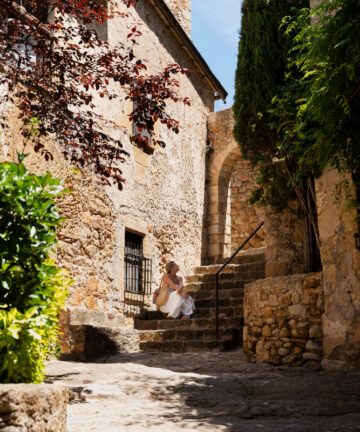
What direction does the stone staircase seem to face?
toward the camera

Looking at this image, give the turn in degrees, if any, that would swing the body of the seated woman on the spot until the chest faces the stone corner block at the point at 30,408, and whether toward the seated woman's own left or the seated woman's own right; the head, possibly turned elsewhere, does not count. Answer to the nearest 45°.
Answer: approximately 45° to the seated woman's own right

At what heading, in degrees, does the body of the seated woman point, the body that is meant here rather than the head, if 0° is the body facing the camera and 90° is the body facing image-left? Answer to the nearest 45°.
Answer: approximately 315°

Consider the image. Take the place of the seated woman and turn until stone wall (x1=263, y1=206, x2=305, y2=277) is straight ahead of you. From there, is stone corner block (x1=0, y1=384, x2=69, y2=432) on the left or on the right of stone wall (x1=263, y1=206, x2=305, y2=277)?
right

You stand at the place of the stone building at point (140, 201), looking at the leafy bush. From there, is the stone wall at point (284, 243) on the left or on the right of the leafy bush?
left

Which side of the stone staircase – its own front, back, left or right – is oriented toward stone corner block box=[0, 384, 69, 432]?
front

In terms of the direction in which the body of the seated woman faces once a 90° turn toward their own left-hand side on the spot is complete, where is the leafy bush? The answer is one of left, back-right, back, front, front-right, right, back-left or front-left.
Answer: back-right
